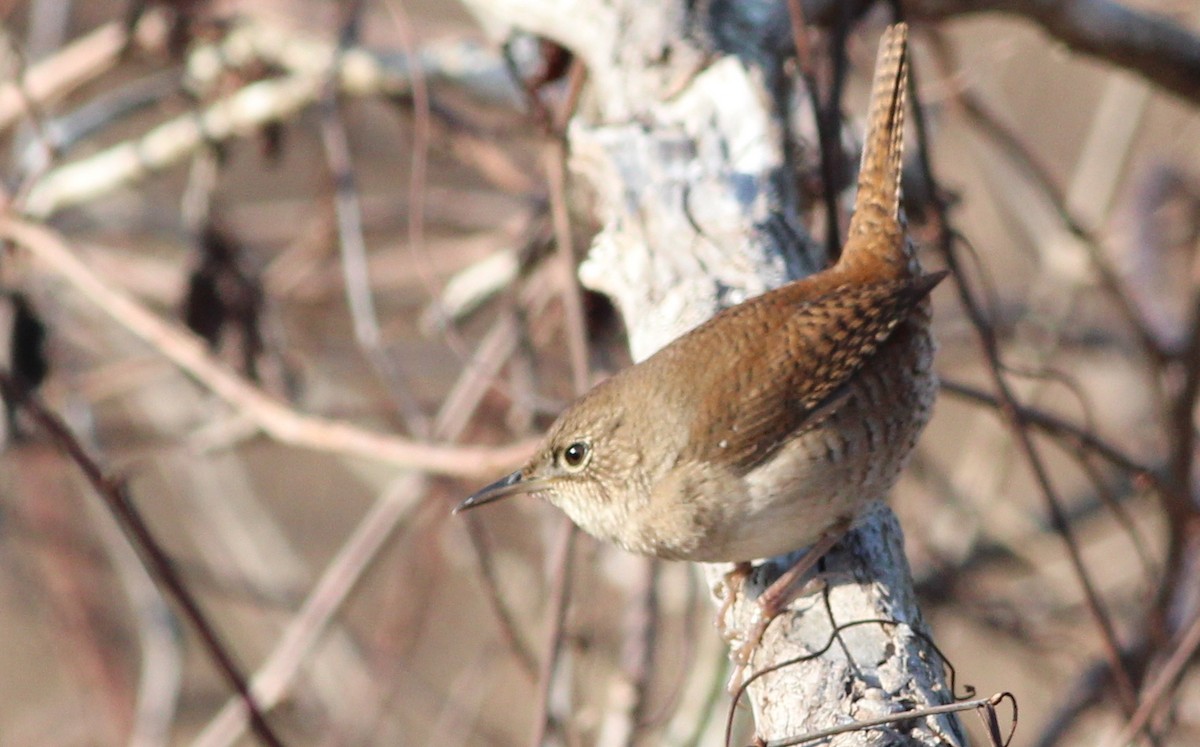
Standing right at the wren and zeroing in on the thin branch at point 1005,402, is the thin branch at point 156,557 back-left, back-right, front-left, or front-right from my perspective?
back-left

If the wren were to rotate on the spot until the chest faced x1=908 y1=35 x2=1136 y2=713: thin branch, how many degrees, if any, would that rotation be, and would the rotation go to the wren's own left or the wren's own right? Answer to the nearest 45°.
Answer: approximately 135° to the wren's own right

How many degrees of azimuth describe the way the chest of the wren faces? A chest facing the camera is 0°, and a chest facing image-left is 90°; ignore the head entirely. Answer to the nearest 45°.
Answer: approximately 90°

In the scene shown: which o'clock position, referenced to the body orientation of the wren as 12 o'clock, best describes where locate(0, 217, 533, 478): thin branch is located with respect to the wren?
The thin branch is roughly at 1 o'clock from the wren.

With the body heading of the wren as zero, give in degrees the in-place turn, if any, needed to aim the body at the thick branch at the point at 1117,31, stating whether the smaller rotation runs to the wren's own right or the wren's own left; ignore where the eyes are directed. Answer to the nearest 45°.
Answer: approximately 135° to the wren's own right

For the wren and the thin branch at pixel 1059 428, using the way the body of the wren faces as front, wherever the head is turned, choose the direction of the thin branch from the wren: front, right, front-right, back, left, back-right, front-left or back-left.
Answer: back-right
